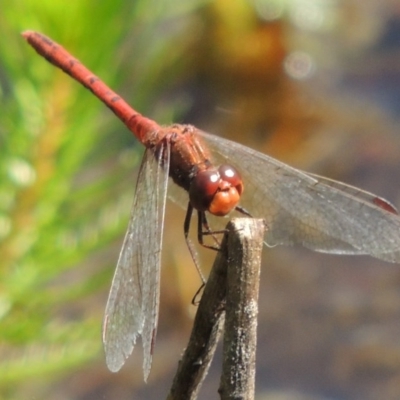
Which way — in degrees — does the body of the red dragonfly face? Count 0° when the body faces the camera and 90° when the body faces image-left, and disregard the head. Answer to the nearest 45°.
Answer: approximately 315°
